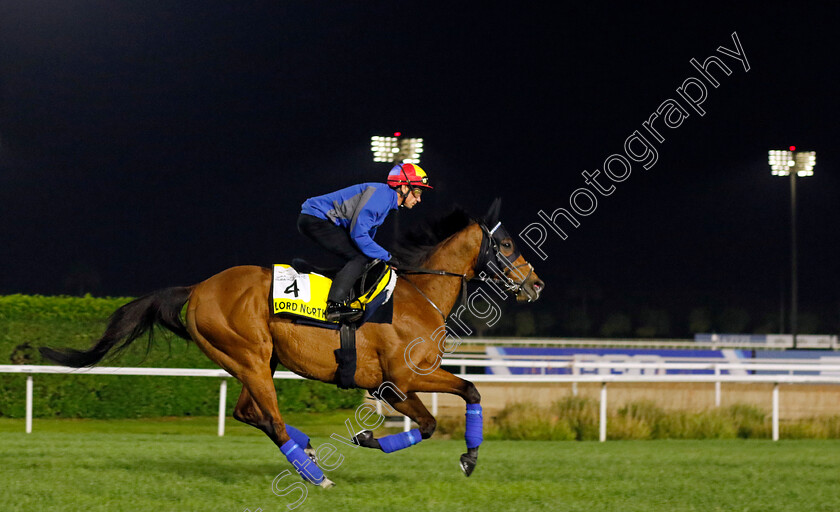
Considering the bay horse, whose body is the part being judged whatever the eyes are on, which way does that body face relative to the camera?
to the viewer's right

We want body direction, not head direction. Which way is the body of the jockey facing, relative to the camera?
to the viewer's right
